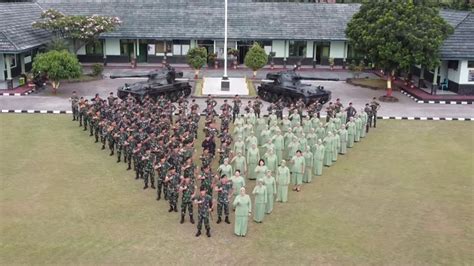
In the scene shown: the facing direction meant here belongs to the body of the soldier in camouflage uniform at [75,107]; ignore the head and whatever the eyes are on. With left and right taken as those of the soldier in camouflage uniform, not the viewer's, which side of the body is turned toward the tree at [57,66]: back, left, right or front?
back

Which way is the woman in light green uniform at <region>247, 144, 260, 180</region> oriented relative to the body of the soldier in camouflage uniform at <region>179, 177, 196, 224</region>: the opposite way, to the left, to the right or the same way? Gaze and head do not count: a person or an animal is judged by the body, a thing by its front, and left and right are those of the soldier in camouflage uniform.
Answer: the same way

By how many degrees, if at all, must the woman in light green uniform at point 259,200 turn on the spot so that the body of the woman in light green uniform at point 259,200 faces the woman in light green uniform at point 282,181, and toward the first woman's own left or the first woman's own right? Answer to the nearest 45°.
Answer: approximately 135° to the first woman's own left

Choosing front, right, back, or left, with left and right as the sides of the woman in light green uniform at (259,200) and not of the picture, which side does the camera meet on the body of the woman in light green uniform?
front

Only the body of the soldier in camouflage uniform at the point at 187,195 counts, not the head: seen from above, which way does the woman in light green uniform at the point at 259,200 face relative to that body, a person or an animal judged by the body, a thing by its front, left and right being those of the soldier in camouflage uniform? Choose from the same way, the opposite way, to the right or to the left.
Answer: the same way

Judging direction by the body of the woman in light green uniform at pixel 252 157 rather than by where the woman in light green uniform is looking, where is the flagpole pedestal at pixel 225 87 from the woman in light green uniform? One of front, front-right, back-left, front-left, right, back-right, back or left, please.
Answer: back

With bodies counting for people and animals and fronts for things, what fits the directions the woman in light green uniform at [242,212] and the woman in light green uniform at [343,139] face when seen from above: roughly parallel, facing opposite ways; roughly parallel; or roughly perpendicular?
roughly parallel

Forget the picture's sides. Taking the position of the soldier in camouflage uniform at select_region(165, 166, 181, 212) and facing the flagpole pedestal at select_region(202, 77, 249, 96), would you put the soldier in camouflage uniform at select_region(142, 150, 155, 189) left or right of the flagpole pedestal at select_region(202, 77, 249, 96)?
left

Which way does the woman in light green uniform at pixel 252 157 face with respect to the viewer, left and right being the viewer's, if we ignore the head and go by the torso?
facing the viewer

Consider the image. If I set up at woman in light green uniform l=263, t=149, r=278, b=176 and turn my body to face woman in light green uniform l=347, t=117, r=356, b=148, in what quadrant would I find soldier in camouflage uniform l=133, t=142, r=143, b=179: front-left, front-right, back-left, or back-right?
back-left

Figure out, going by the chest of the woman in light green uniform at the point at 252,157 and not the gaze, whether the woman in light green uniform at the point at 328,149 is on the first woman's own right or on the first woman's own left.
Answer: on the first woman's own left

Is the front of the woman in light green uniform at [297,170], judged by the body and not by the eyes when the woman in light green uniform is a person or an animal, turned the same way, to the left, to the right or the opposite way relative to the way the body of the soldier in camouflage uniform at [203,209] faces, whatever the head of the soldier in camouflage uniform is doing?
the same way

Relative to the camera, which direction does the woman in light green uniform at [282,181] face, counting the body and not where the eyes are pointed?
toward the camera

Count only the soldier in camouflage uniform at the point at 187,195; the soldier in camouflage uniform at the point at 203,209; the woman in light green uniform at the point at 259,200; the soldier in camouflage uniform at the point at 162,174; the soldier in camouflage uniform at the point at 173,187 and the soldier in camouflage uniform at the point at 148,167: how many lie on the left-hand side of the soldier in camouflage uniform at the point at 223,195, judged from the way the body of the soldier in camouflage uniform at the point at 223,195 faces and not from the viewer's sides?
1

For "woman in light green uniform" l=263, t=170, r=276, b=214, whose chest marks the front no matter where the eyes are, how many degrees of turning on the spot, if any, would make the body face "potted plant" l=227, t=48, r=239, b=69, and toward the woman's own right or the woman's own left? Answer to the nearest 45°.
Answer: approximately 180°
